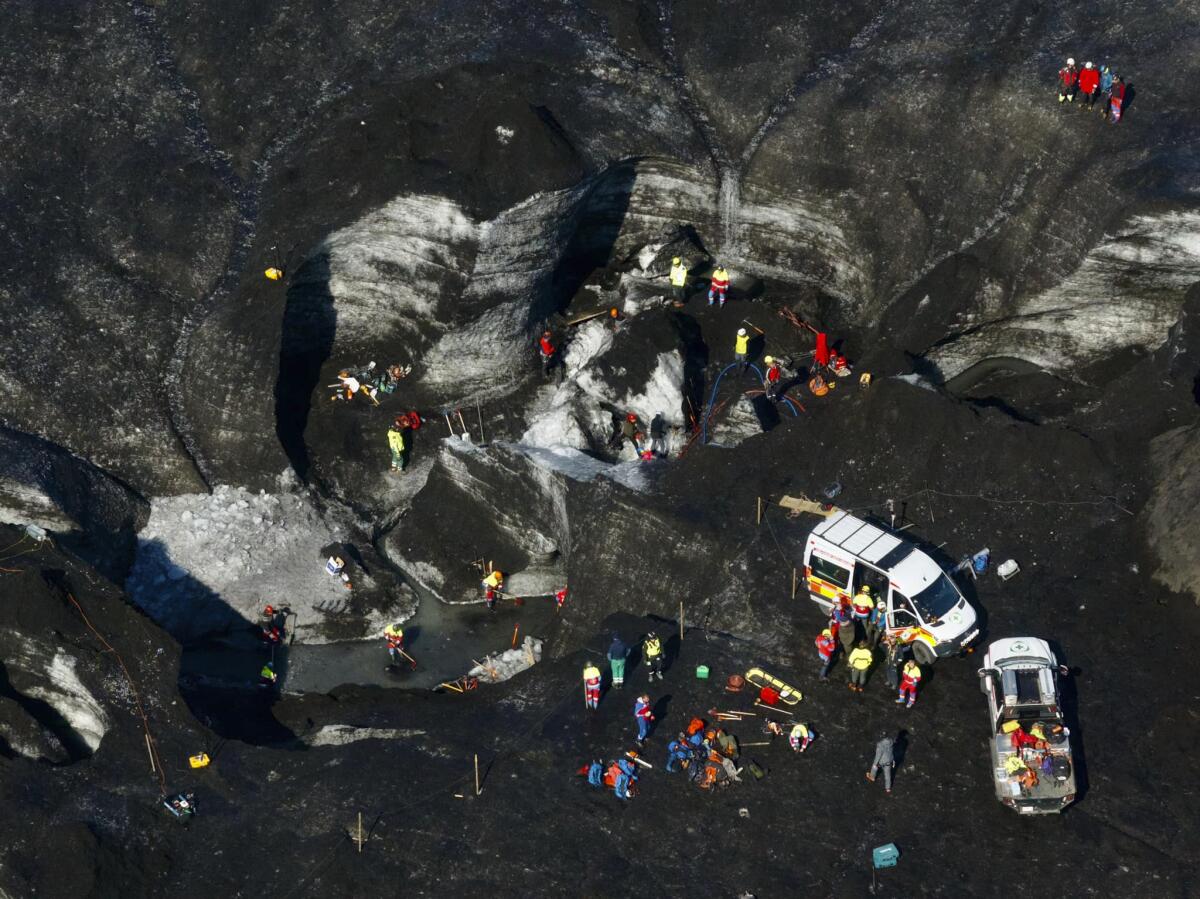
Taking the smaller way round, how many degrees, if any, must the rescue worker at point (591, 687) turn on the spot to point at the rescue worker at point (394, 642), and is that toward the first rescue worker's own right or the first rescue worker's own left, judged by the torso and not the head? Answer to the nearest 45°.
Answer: approximately 45° to the first rescue worker's own left

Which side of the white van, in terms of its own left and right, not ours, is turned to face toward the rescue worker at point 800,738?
right

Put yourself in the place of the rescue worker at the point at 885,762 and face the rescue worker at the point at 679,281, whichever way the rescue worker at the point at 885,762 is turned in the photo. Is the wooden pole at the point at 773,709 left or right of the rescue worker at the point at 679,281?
left

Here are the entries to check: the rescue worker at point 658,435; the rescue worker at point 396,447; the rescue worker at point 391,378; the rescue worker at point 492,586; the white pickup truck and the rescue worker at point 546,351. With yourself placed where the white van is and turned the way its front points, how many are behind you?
5

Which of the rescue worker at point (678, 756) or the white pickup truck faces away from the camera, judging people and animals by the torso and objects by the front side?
the white pickup truck

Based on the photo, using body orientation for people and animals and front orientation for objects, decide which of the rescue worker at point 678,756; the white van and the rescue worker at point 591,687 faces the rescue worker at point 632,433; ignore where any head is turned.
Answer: the rescue worker at point 591,687

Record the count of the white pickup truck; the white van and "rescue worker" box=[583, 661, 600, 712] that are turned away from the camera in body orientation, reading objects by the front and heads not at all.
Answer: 2

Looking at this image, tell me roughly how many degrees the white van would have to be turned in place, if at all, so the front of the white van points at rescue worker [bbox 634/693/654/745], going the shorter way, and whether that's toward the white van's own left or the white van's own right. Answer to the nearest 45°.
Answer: approximately 135° to the white van's own right

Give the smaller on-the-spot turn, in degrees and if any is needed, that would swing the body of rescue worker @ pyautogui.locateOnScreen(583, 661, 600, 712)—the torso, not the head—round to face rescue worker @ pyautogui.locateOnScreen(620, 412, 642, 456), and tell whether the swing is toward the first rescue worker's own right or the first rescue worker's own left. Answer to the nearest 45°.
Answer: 0° — they already face them

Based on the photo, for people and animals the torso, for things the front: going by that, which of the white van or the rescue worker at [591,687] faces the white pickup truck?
the white van

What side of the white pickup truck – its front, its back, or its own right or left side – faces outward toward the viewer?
back
